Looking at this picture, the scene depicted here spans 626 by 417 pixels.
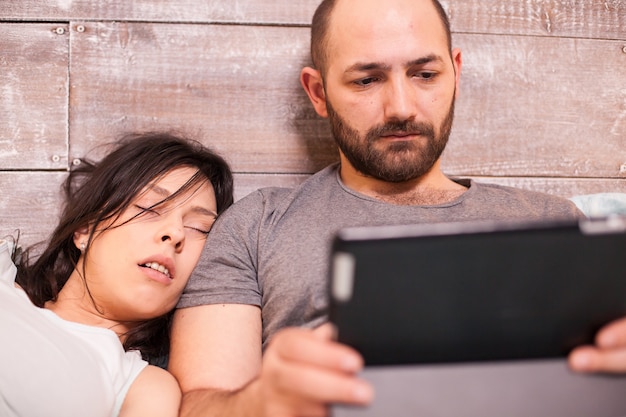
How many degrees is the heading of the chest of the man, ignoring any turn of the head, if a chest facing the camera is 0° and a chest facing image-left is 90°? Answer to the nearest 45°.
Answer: approximately 0°

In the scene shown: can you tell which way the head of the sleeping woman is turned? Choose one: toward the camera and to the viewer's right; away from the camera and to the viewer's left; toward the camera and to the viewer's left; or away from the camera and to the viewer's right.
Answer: toward the camera and to the viewer's right
